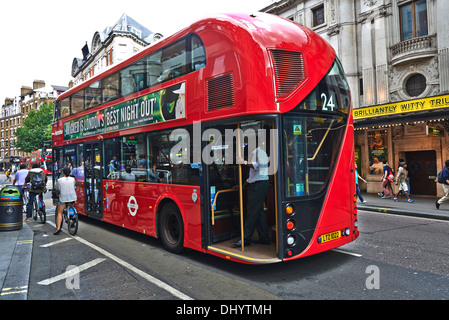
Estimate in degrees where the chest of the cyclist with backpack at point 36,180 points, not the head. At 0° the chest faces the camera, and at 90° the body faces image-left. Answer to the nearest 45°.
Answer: approximately 180°

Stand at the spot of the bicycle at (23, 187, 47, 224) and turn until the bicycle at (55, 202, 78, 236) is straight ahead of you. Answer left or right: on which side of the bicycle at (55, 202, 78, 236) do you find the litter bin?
right

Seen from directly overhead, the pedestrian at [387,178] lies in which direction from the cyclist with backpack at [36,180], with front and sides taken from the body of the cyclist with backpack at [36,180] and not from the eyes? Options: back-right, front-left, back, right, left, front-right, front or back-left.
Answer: right

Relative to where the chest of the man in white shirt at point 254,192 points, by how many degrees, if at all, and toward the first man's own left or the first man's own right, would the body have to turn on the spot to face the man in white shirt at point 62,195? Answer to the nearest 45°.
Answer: approximately 45° to the first man's own right

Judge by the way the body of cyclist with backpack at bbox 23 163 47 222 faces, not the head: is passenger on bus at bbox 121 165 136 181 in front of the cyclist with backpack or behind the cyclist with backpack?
behind
